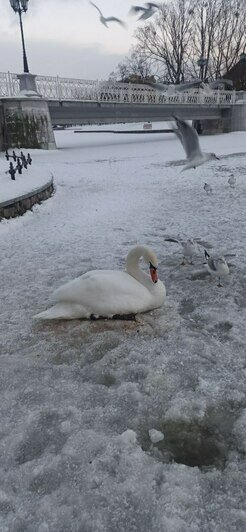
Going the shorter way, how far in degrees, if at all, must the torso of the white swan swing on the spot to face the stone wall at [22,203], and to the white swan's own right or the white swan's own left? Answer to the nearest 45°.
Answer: approximately 90° to the white swan's own left

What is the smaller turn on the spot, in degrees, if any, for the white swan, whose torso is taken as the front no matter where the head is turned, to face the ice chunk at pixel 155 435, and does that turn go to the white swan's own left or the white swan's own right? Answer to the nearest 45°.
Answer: approximately 90° to the white swan's own right

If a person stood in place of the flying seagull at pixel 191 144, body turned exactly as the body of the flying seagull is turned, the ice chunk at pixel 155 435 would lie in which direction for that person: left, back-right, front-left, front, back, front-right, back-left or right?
right

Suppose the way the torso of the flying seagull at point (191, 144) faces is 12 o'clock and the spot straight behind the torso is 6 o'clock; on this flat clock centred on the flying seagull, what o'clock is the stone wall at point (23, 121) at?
The stone wall is roughly at 8 o'clock from the flying seagull.

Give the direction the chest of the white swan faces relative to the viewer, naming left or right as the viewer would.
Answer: facing to the right of the viewer

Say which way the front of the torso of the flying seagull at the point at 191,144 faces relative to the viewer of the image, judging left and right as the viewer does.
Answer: facing to the right of the viewer

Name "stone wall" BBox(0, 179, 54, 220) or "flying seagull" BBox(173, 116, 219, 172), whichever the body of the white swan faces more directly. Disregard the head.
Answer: the flying seagull

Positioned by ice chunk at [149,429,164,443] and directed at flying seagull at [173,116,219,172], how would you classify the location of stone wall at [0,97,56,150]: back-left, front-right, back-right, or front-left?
front-left

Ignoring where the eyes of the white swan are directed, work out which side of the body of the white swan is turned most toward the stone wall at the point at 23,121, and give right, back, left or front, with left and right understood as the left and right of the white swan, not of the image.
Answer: left
